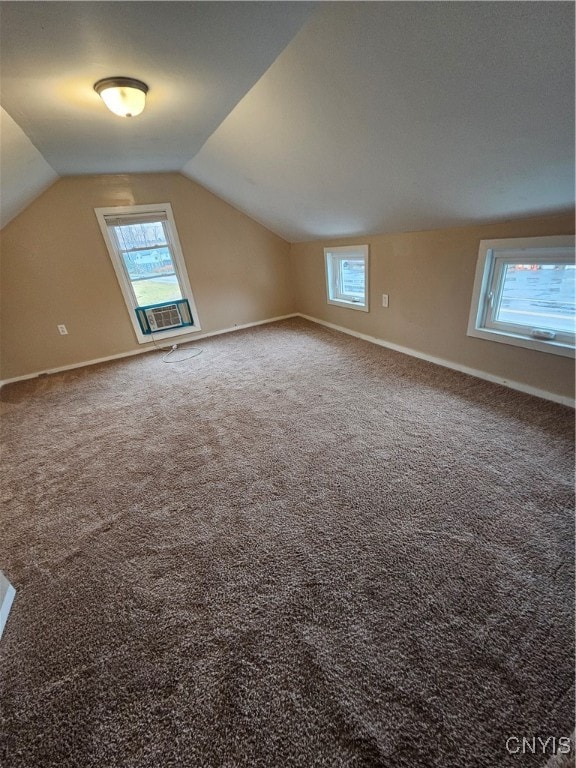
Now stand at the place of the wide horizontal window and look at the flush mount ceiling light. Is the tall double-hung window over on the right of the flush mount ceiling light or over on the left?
right

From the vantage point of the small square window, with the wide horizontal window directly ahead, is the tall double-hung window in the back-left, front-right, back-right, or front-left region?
back-right

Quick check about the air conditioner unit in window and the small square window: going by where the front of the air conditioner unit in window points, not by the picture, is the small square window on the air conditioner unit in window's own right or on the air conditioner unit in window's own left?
on the air conditioner unit in window's own left

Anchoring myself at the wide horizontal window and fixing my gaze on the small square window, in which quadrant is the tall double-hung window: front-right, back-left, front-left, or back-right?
front-left

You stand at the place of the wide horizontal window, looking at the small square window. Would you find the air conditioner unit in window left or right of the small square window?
left

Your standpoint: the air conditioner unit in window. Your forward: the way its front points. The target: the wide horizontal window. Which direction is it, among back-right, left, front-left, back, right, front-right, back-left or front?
front-left

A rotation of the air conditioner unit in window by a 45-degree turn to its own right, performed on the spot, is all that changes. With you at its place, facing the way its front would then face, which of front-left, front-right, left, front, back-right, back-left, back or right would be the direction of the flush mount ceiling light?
front-left

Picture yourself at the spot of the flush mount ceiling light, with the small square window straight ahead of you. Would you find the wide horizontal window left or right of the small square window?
right

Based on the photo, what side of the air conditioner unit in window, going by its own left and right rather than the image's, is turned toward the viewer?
front
